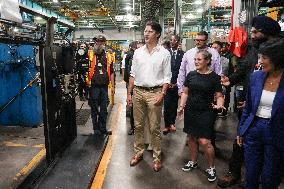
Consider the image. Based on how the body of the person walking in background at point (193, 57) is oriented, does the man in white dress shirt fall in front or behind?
in front

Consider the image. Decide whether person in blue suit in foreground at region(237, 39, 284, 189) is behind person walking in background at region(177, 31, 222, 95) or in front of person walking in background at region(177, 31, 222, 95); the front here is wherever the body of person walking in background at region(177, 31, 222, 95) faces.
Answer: in front

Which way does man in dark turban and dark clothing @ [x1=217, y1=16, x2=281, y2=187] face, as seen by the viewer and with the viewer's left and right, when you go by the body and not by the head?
facing to the left of the viewer

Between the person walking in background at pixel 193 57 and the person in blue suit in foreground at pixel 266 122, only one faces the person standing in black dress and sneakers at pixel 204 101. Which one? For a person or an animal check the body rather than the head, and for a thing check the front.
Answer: the person walking in background at pixel 193 57

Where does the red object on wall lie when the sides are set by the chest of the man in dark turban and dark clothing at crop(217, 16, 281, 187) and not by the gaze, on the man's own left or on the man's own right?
on the man's own right

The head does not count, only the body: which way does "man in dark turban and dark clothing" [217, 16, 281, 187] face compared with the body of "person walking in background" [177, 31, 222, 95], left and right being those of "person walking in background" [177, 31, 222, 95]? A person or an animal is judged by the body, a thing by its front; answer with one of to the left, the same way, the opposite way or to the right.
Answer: to the right

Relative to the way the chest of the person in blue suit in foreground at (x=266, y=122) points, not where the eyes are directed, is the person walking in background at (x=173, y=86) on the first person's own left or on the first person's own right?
on the first person's own right

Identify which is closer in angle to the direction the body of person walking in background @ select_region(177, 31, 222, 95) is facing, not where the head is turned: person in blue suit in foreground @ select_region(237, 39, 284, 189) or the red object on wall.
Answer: the person in blue suit in foreground
